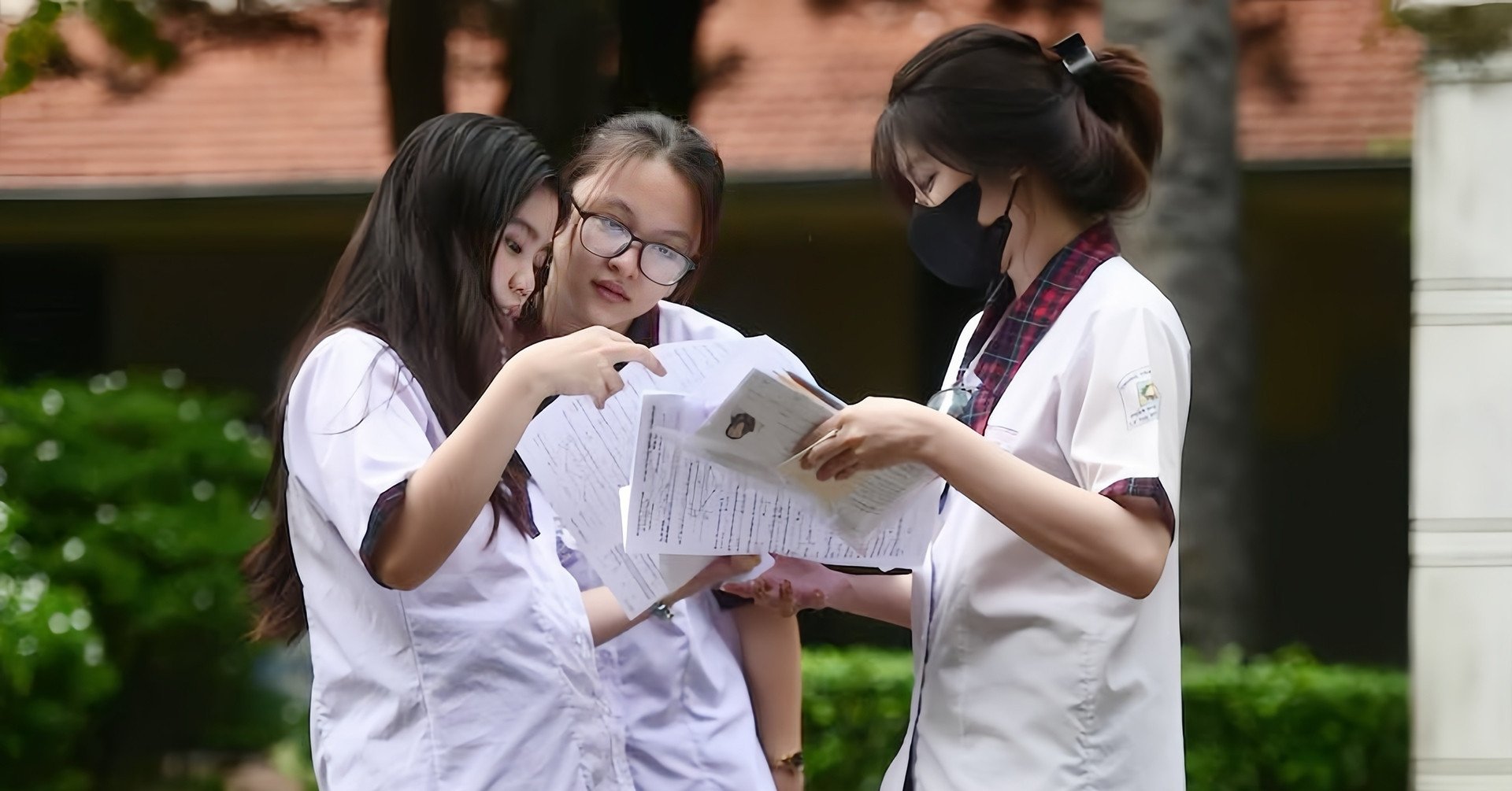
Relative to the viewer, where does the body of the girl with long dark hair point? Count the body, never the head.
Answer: to the viewer's right

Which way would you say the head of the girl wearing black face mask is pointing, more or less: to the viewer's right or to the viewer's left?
to the viewer's left

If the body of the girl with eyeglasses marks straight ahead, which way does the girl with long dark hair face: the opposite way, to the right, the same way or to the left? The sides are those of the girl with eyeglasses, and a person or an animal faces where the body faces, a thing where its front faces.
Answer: to the left

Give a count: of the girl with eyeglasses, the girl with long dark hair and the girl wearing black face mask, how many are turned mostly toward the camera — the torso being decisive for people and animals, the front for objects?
1

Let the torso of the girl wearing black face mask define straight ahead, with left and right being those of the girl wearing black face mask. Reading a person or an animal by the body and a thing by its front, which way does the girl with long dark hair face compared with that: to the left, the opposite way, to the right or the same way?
the opposite way

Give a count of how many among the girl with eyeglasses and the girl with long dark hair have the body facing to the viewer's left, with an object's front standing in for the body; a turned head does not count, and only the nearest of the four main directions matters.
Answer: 0

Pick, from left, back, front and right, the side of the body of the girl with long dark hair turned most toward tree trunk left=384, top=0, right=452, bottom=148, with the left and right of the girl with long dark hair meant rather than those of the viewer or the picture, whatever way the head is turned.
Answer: left

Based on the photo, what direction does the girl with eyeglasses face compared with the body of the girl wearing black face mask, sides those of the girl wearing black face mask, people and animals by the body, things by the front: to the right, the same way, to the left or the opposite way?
to the left

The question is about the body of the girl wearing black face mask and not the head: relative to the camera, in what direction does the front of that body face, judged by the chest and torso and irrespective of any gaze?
to the viewer's left

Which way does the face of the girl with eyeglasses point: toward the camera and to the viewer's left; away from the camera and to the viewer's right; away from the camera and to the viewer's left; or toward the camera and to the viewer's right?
toward the camera and to the viewer's right

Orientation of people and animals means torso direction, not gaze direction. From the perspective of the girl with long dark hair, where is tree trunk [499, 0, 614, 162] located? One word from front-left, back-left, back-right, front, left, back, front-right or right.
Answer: left

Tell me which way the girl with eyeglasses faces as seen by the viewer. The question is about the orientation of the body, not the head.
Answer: toward the camera
